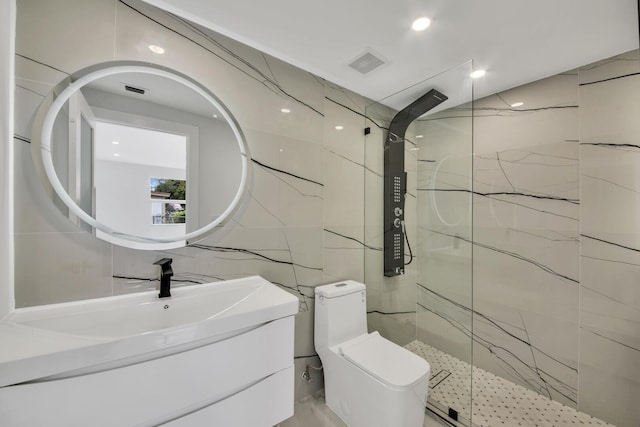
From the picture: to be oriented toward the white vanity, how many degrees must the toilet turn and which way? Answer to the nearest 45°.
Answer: approximately 90° to its right

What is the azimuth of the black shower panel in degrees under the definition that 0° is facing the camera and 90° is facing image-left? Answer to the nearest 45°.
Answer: approximately 315°

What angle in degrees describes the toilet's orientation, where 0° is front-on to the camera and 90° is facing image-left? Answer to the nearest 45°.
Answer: approximately 315°
